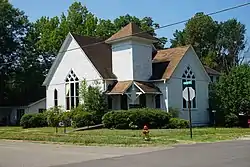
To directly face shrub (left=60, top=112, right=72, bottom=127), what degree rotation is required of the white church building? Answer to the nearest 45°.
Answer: approximately 90° to its right

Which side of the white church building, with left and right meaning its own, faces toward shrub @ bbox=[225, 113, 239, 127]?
left

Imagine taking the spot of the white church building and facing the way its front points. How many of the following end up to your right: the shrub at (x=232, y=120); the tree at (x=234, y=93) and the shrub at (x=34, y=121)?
1

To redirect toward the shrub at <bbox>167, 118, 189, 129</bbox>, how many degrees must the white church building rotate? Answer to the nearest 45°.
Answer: approximately 45° to its left

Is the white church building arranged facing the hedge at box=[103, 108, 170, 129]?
yes

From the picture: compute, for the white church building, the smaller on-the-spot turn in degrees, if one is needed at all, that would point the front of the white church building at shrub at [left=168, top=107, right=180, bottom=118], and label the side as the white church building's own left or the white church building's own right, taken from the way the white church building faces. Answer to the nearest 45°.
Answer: approximately 90° to the white church building's own left

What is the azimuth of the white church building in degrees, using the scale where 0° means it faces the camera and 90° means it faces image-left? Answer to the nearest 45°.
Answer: approximately 0°

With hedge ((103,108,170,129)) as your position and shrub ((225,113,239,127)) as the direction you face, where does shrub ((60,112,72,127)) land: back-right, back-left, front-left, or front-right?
back-left

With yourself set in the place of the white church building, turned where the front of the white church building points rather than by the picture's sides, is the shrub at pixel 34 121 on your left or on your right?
on your right

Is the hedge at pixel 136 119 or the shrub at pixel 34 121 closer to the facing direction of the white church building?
the hedge

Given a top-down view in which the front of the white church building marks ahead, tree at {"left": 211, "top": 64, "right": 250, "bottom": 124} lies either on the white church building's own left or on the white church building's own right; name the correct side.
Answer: on the white church building's own left

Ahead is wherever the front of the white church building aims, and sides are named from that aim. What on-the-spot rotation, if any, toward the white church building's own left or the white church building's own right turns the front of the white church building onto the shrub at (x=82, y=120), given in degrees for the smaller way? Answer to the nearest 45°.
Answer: approximately 45° to the white church building's own right
